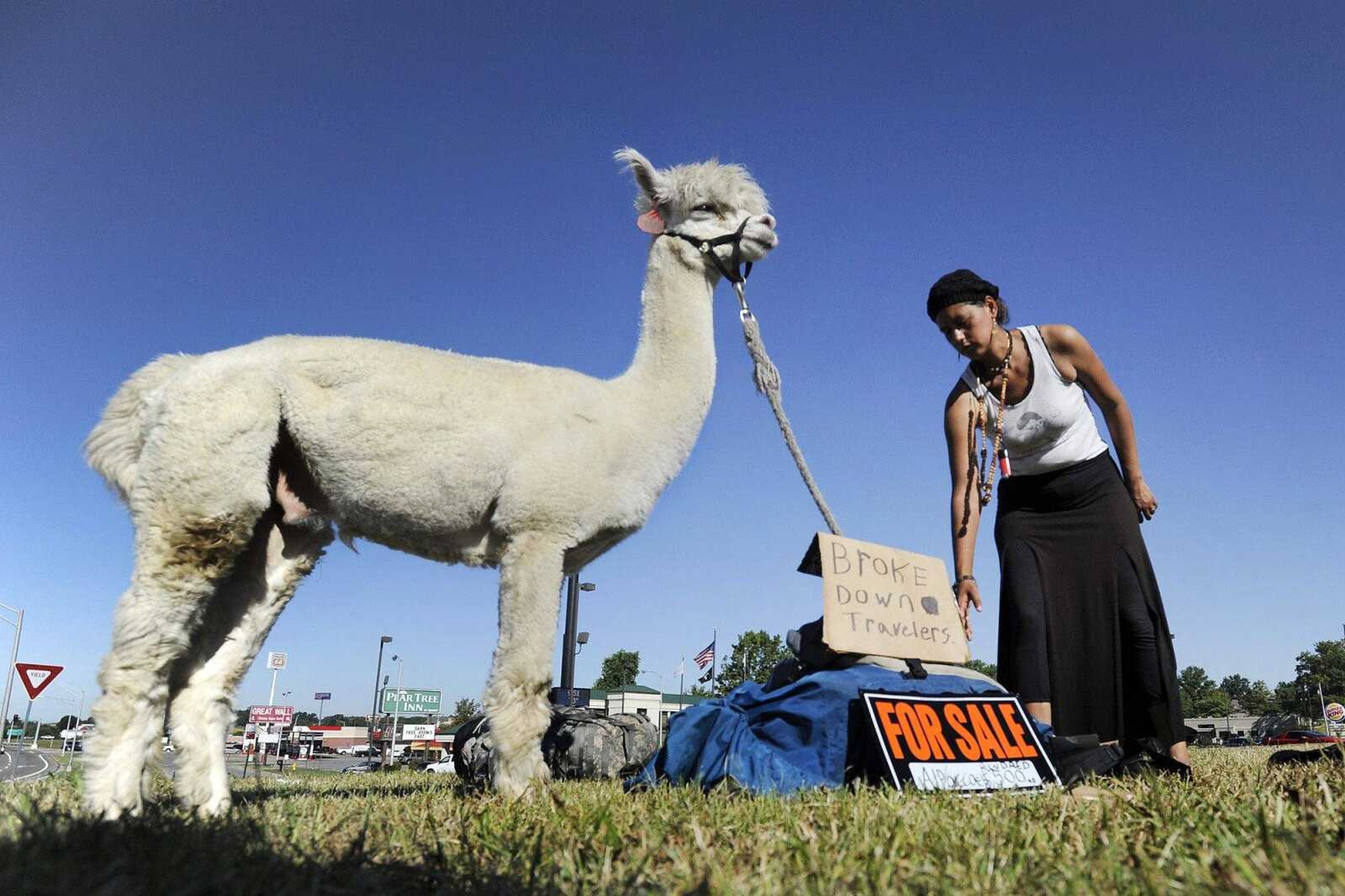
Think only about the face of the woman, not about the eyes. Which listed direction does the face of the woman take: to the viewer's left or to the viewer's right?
to the viewer's left

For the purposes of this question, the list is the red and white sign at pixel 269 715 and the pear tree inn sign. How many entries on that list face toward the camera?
2

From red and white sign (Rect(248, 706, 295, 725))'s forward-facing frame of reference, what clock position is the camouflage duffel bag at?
The camouflage duffel bag is roughly at 12 o'clock from the red and white sign.

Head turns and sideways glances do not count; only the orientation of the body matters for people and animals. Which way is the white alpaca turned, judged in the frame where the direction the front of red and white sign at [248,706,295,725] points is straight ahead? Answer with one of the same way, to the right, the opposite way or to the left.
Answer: to the left

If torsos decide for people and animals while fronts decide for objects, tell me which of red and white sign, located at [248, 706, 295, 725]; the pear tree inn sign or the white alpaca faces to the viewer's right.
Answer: the white alpaca

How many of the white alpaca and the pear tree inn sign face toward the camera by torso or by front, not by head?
1

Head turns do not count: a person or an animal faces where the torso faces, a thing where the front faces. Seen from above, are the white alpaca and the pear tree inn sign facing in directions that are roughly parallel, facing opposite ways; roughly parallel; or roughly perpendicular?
roughly perpendicular

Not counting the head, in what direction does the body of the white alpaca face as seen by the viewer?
to the viewer's right

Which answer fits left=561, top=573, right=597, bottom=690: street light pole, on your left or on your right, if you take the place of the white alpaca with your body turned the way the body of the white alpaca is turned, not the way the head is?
on your left

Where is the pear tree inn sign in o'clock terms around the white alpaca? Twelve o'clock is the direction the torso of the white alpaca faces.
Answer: The pear tree inn sign is roughly at 9 o'clock from the white alpaca.

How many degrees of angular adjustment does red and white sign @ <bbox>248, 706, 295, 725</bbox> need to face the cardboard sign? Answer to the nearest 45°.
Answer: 0° — it already faces it

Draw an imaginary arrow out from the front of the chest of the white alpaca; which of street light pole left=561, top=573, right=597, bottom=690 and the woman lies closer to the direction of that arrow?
the woman
